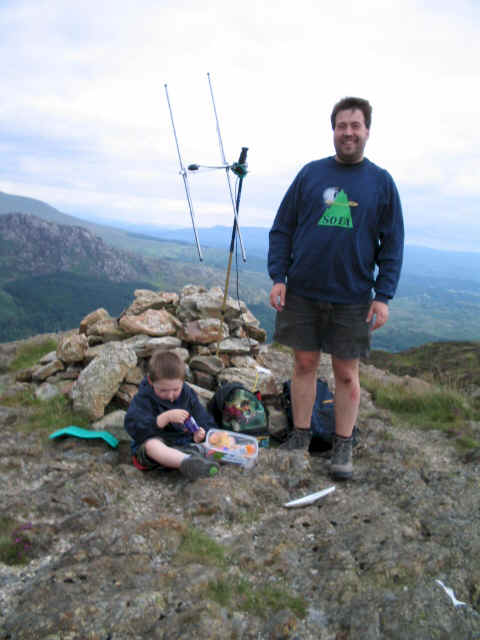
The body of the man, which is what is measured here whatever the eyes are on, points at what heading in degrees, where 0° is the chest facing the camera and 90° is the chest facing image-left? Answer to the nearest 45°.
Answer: approximately 0°

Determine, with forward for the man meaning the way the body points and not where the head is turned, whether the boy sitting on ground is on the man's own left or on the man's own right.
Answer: on the man's own right

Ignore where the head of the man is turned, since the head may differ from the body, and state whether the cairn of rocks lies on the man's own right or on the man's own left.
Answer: on the man's own right

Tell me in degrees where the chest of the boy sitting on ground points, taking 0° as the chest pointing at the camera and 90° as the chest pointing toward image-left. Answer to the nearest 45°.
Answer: approximately 315°

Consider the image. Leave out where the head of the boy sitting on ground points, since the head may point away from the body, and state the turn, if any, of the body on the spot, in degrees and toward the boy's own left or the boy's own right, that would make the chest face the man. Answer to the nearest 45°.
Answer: approximately 45° to the boy's own left

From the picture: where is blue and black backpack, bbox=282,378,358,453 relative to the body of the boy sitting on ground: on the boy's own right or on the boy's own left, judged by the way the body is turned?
on the boy's own left

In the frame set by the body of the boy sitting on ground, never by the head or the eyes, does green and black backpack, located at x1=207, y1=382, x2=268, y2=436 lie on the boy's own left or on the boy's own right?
on the boy's own left
